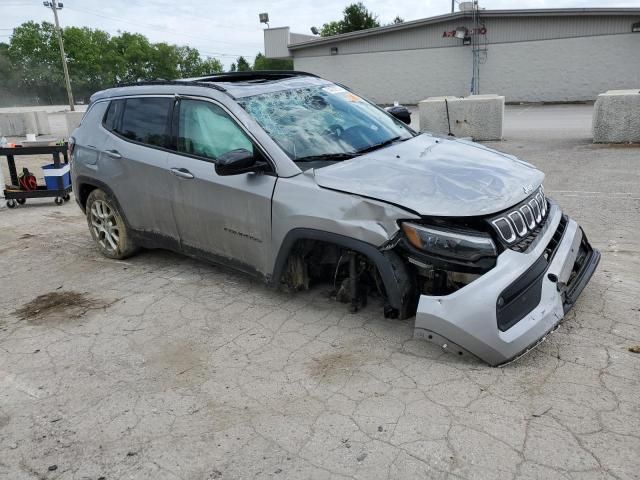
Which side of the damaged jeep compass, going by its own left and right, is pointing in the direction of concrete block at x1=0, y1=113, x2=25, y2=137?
back

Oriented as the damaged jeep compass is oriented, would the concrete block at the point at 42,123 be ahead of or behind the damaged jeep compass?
behind

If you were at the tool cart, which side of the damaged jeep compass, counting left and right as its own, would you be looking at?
back

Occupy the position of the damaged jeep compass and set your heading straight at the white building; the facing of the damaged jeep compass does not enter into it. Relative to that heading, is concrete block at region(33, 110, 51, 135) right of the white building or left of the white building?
left

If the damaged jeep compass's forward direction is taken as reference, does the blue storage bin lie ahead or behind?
behind

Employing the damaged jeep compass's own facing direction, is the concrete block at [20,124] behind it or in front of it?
behind

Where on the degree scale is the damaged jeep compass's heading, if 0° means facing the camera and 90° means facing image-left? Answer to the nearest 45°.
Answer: approximately 315°

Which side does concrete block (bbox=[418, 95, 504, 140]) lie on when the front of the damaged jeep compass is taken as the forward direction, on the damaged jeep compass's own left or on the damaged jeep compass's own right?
on the damaged jeep compass's own left

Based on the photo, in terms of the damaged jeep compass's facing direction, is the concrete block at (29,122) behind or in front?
behind

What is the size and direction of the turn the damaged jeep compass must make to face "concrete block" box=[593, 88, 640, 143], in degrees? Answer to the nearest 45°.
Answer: approximately 90° to its left
